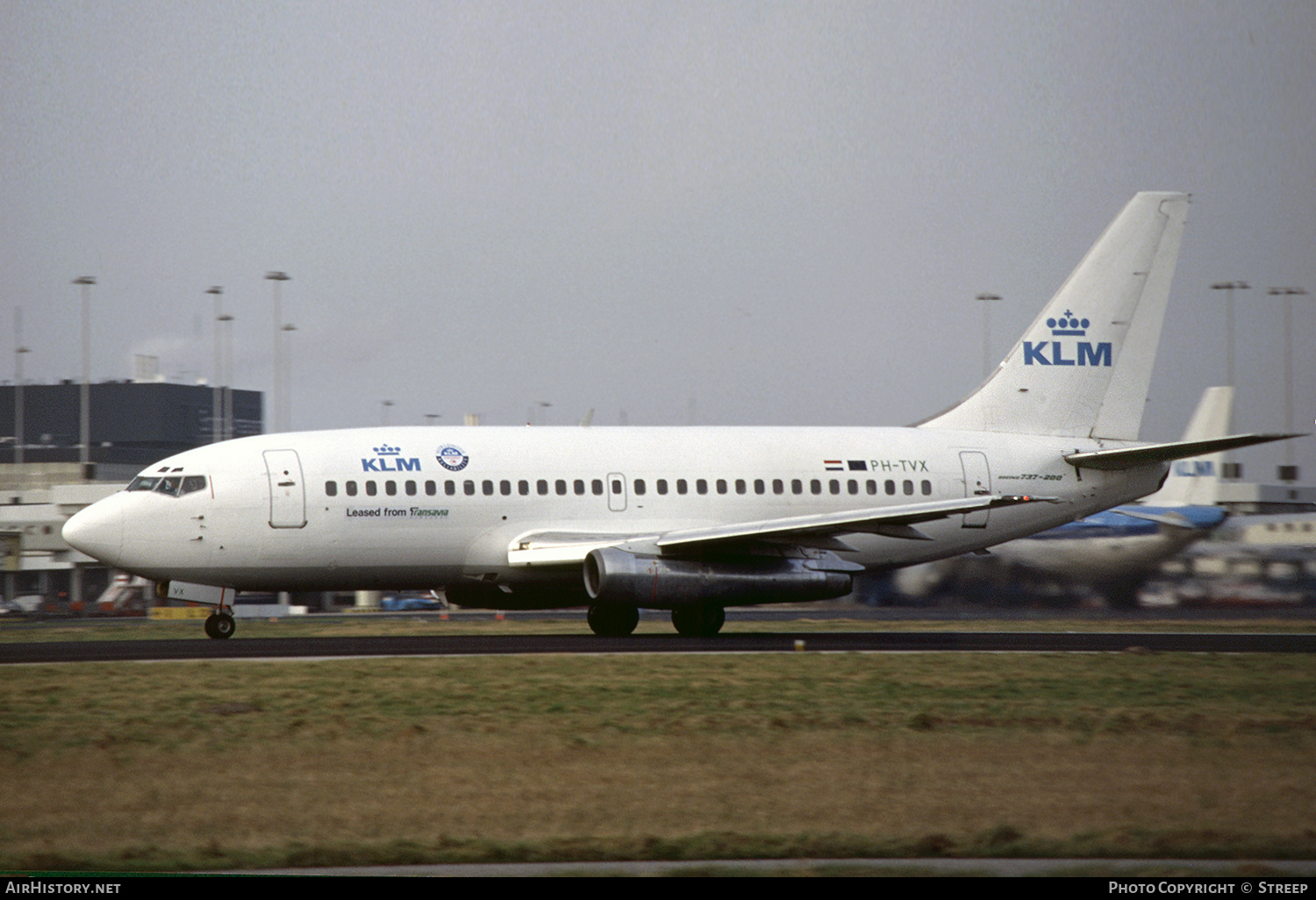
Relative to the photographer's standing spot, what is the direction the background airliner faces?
facing the viewer and to the left of the viewer
